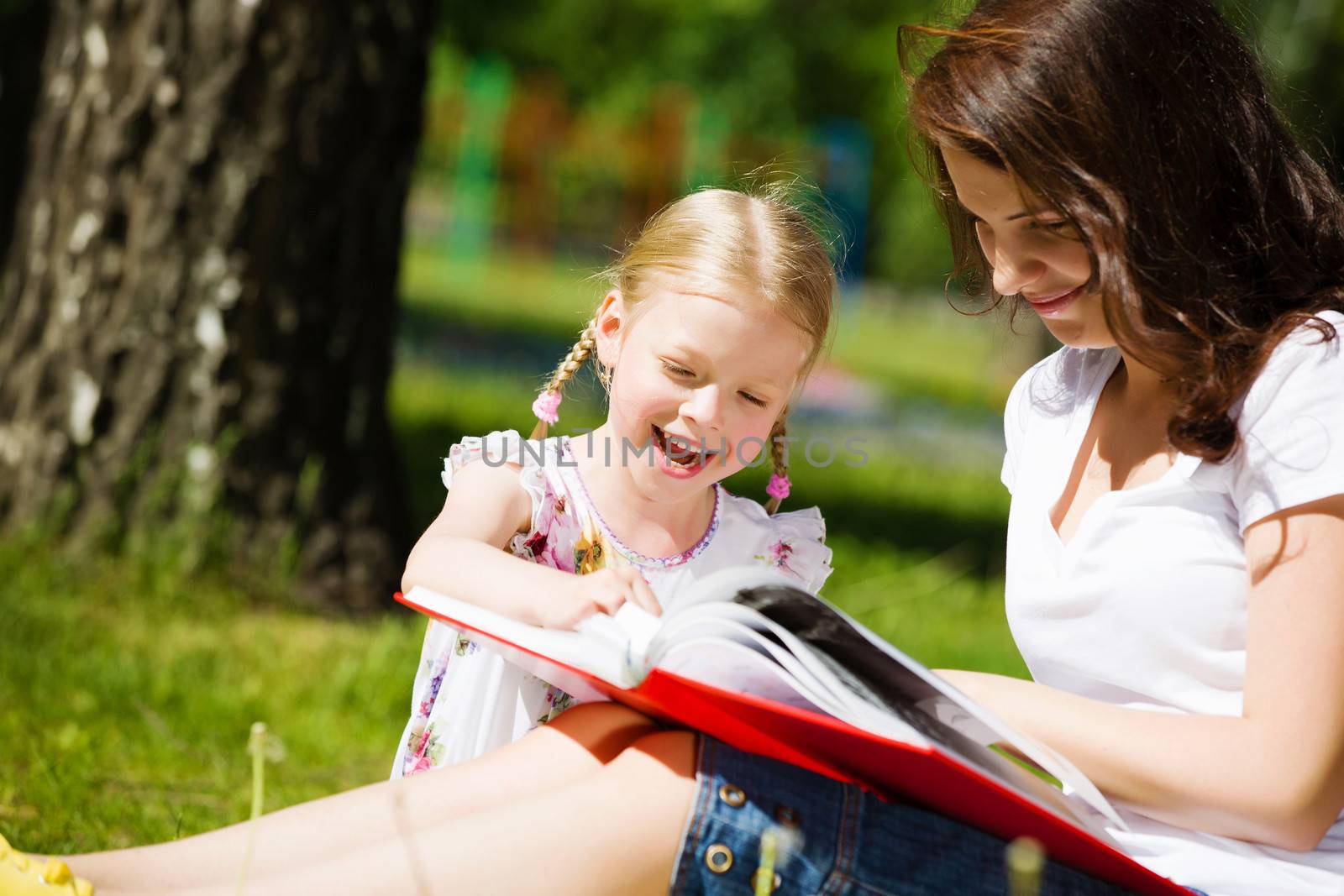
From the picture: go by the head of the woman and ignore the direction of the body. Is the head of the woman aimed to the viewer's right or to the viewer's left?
to the viewer's left

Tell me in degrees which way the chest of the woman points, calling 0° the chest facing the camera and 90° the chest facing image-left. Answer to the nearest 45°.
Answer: approximately 45°

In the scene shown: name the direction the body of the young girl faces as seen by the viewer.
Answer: toward the camera

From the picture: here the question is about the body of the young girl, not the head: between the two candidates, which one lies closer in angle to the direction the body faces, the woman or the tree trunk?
the woman

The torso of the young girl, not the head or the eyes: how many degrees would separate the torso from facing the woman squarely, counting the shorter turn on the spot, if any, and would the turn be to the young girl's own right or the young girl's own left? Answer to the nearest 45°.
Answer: approximately 45° to the young girl's own left

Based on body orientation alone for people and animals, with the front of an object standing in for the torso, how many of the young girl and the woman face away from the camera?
0

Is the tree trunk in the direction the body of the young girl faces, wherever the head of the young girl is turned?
no

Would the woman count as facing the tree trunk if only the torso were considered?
no

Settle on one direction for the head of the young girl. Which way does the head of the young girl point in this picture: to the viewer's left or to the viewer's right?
to the viewer's right
